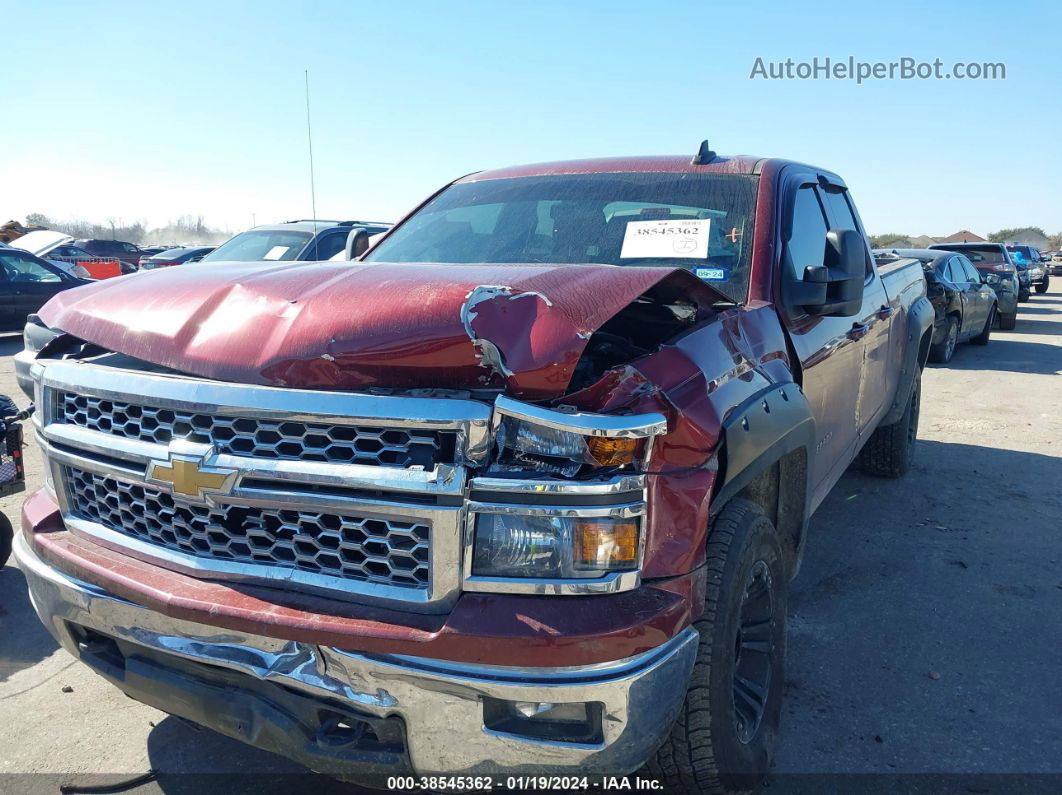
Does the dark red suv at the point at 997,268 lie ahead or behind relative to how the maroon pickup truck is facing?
behind

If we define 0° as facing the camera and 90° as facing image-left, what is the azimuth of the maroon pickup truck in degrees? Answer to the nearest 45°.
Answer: approximately 45°

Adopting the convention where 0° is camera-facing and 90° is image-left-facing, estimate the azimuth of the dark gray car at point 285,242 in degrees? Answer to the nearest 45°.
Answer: approximately 45°

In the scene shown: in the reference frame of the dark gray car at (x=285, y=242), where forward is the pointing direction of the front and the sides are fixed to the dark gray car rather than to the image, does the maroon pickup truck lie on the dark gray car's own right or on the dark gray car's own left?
on the dark gray car's own left

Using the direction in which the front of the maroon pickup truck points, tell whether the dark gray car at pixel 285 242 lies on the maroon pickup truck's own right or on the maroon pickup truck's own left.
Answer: on the maroon pickup truck's own right

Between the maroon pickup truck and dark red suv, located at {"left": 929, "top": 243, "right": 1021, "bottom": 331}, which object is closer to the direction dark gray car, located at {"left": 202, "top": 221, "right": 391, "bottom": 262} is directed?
the maroon pickup truck
